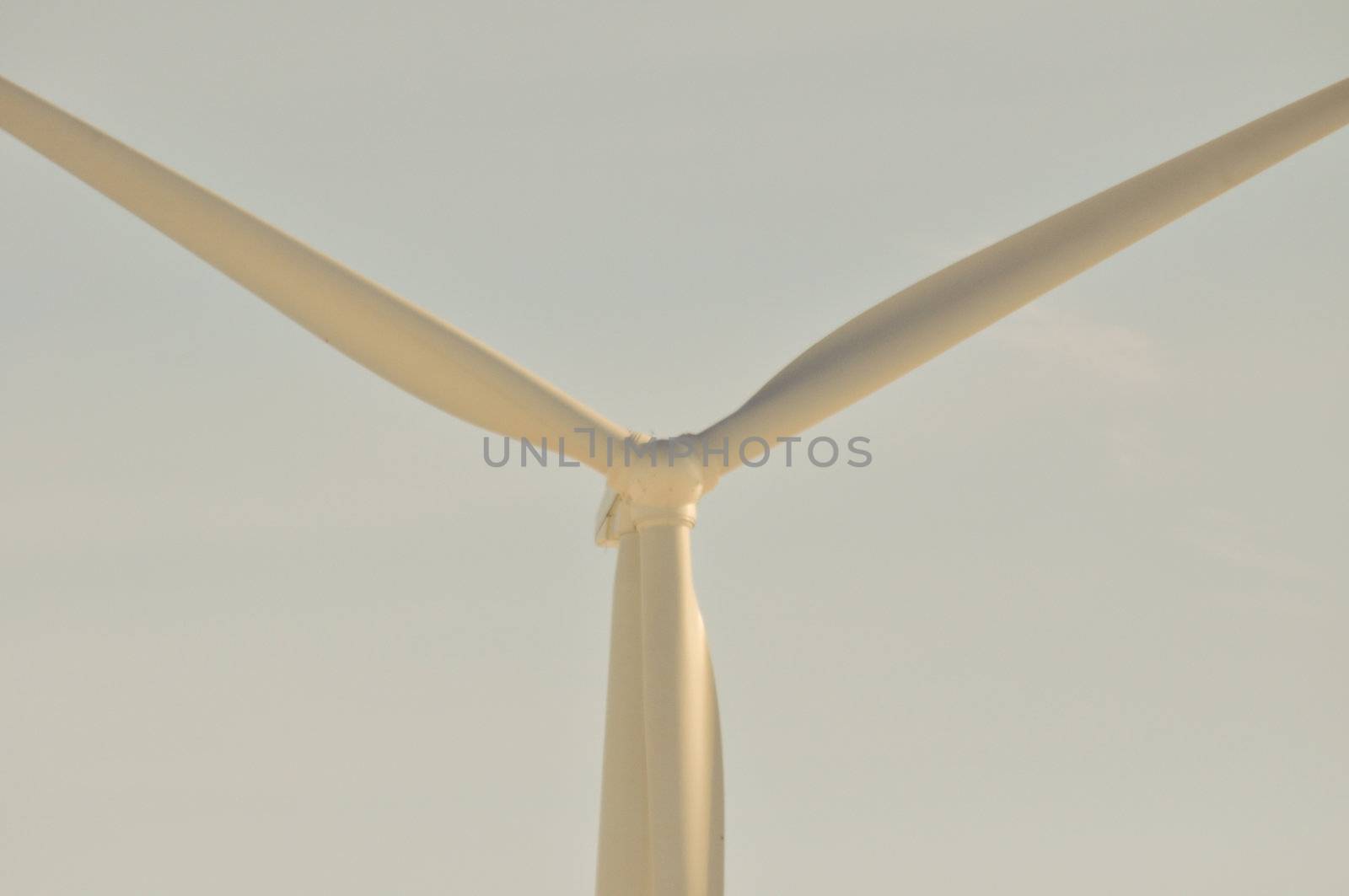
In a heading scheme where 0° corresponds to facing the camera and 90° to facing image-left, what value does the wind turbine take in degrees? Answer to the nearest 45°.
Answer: approximately 0°
